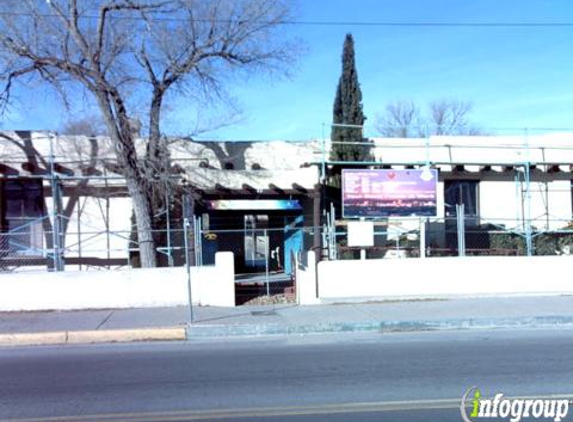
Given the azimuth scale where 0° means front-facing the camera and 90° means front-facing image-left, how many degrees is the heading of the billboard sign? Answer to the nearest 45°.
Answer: approximately 0°

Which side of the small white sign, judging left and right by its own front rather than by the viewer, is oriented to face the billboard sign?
left

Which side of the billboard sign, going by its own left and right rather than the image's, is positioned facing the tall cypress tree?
back

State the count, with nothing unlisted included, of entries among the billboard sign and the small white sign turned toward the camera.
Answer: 2

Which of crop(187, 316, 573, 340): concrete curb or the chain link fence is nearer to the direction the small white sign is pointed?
the concrete curb

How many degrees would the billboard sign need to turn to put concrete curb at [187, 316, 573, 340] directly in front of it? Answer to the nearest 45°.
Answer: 0° — it already faces it

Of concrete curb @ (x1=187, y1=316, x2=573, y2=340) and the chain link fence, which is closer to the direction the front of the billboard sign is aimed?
the concrete curb

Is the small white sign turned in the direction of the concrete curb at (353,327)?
yes

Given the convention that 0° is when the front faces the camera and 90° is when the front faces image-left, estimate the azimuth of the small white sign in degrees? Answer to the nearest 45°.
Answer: approximately 0°
